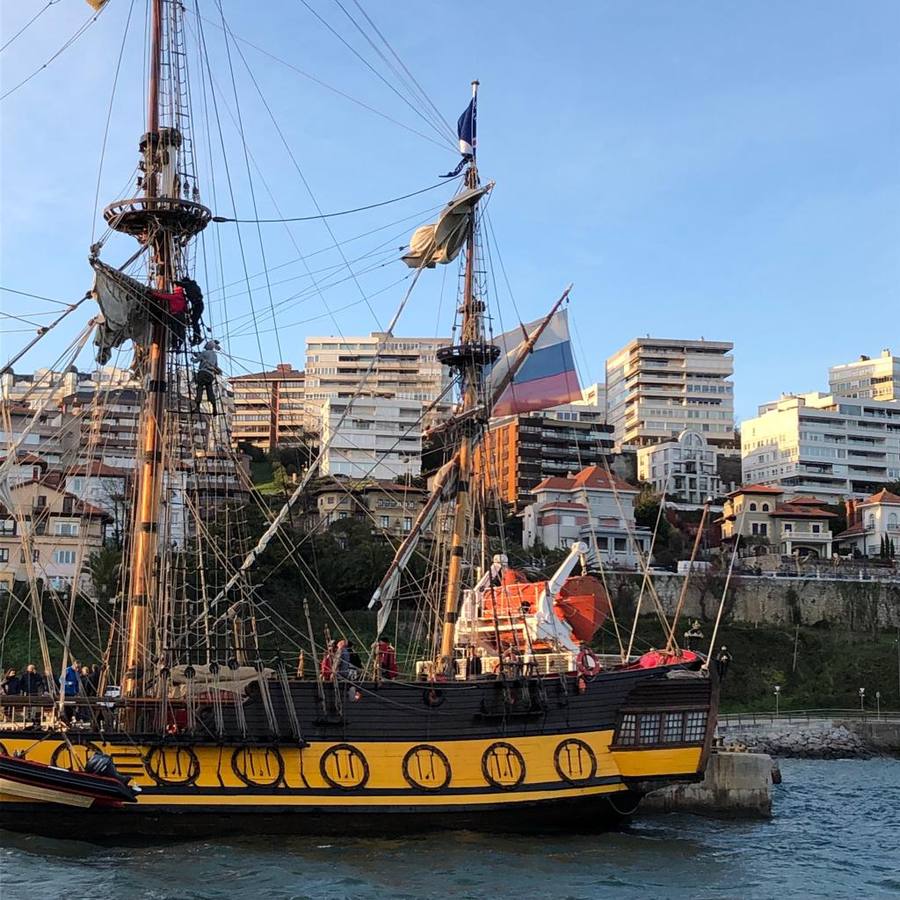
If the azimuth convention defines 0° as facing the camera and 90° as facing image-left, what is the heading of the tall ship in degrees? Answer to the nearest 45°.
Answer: approximately 90°
